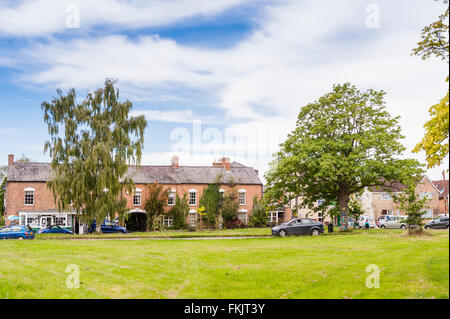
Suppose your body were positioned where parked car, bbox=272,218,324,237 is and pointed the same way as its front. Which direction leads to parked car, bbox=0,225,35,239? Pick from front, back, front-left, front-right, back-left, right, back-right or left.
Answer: front

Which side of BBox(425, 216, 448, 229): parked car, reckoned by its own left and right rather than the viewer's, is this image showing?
left

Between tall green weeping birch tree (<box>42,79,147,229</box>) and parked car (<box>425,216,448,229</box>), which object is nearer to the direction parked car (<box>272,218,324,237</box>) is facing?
the tall green weeping birch tree

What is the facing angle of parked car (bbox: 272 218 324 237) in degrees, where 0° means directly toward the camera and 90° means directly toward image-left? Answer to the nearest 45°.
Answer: approximately 90°

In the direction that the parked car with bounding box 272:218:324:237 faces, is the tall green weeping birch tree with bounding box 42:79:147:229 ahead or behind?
ahead
